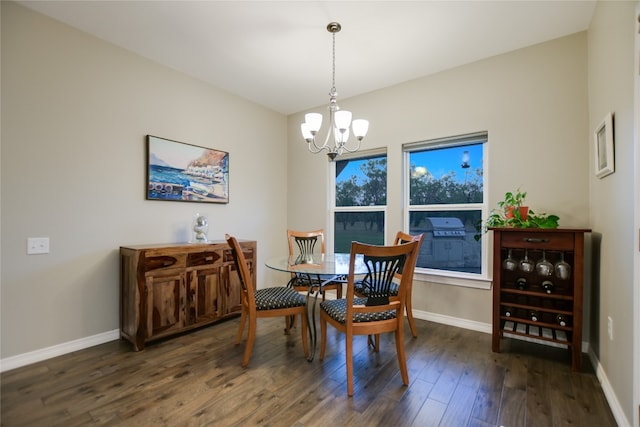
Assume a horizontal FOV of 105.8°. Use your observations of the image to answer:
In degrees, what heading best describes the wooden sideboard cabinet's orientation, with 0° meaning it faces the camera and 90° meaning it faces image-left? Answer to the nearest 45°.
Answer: approximately 315°

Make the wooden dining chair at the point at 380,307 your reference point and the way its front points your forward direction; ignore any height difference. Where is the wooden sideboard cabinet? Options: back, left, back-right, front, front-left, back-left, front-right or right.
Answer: front-left

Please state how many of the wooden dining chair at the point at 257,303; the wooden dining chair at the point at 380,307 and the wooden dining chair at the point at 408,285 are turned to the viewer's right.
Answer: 1

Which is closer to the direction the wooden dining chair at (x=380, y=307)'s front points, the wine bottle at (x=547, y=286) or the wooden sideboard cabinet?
the wooden sideboard cabinet

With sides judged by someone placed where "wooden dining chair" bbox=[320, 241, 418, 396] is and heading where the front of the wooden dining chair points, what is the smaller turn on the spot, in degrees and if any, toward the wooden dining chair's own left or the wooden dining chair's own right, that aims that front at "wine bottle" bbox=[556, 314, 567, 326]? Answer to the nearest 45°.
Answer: approximately 135° to the wooden dining chair's own right

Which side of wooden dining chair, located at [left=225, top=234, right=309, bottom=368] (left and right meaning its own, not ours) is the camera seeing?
right

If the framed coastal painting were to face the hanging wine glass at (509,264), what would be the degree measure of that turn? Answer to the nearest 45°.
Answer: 0° — it already faces it

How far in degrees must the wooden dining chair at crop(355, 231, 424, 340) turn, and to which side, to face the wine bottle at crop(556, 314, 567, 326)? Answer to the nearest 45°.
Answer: approximately 135° to its left

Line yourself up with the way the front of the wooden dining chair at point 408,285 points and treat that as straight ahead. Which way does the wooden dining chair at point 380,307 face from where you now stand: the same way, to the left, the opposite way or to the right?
to the right

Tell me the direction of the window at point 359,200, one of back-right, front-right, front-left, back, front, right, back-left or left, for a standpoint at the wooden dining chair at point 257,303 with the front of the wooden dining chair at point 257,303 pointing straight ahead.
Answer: front-left

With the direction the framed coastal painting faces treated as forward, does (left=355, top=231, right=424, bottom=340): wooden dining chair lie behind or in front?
in front

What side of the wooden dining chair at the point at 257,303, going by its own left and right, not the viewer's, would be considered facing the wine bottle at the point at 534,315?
front

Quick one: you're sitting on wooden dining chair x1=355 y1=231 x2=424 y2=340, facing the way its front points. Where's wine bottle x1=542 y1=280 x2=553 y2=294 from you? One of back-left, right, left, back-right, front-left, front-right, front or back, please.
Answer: back-left

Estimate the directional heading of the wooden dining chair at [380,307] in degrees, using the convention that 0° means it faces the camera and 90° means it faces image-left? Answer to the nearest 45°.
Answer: approximately 135°

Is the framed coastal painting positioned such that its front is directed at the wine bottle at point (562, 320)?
yes

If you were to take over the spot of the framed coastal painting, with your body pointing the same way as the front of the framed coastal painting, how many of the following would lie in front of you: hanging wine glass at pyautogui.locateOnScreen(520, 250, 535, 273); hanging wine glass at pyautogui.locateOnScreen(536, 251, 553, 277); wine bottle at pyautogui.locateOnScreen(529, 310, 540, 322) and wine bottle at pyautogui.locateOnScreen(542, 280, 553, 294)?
4

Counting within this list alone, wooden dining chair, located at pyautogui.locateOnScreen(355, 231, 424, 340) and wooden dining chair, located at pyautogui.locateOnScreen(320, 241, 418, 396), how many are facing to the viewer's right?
0
